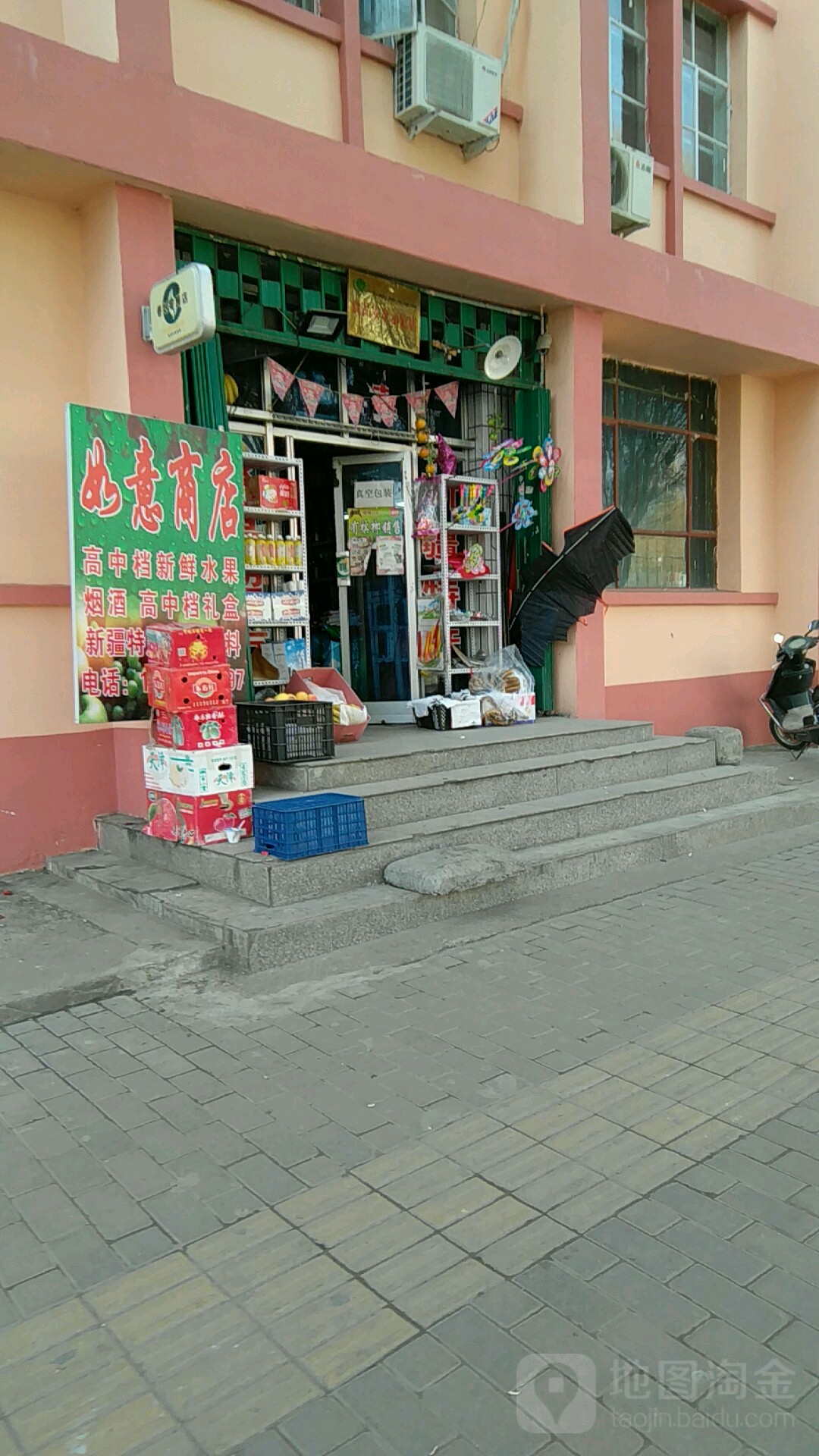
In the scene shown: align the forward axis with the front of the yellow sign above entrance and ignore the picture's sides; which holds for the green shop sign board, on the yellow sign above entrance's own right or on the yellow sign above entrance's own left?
on the yellow sign above entrance's own right

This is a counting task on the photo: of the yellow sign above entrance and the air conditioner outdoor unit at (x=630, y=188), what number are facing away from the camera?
0

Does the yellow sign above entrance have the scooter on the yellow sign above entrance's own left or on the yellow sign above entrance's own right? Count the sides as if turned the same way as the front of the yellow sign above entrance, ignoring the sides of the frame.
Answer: on the yellow sign above entrance's own left

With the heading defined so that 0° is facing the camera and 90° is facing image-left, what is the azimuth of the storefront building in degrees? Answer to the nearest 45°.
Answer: approximately 315°

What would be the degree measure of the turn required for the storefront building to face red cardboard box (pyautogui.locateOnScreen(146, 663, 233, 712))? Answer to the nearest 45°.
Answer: approximately 90° to its right

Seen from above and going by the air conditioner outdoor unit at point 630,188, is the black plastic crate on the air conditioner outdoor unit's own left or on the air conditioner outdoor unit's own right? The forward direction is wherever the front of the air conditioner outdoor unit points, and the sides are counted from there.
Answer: on the air conditioner outdoor unit's own right

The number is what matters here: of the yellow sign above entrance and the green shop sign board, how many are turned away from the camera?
0

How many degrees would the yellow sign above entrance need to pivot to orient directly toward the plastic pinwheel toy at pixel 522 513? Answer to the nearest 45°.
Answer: approximately 90° to its left

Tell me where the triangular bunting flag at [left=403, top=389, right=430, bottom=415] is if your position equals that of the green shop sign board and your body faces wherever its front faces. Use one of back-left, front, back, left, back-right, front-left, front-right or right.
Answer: left

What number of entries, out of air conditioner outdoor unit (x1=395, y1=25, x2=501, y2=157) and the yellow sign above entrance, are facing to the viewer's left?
0

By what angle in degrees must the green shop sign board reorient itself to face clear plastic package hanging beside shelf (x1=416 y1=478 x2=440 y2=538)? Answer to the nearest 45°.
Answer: approximately 90° to its left

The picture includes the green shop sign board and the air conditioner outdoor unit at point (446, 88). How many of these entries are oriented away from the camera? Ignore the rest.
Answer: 0

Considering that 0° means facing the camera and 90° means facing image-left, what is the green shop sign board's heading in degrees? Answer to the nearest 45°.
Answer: approximately 315°
